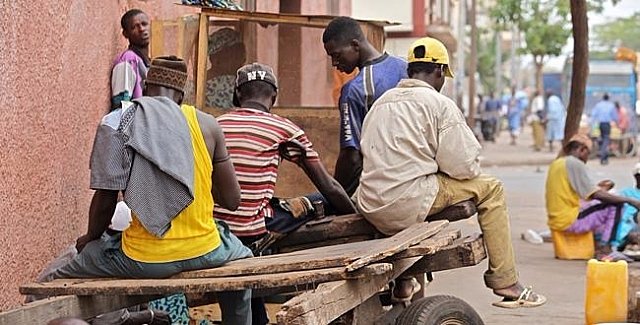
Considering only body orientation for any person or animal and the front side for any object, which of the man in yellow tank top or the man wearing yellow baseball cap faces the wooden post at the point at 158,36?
the man in yellow tank top

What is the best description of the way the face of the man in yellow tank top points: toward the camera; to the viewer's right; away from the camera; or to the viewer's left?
away from the camera

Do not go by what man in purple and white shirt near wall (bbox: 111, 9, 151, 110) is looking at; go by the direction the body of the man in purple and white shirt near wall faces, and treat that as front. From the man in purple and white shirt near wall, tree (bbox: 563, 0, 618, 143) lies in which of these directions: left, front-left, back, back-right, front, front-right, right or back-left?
left

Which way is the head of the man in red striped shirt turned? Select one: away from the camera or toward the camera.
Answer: away from the camera

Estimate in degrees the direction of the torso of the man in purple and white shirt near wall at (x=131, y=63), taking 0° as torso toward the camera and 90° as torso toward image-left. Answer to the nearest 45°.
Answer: approximately 315°

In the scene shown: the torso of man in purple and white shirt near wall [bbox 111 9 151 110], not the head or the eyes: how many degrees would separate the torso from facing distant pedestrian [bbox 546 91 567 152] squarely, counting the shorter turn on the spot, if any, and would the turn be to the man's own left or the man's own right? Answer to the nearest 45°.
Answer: approximately 90° to the man's own left

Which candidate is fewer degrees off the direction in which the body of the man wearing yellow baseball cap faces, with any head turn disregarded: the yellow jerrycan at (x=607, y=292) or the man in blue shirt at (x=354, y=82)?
the yellow jerrycan

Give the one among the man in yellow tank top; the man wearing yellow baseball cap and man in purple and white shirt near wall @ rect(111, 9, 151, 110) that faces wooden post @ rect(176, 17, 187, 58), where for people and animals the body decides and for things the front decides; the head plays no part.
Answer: the man in yellow tank top

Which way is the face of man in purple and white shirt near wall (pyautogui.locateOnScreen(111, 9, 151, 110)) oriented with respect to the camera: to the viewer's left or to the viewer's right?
to the viewer's right

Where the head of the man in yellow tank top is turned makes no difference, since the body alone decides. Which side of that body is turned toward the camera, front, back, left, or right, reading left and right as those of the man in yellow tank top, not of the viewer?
back

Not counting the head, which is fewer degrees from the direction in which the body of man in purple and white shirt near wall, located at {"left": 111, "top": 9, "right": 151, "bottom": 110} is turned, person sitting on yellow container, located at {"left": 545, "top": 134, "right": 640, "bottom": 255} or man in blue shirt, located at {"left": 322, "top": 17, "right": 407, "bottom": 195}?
the man in blue shirt

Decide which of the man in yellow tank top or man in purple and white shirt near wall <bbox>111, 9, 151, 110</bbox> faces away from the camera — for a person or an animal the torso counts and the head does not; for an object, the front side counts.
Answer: the man in yellow tank top

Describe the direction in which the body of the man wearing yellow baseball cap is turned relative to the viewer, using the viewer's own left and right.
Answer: facing away from the viewer and to the right of the viewer

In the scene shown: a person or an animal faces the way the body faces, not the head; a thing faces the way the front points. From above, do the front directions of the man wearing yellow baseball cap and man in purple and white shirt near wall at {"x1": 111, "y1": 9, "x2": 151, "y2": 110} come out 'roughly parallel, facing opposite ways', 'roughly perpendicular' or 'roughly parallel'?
roughly perpendicular

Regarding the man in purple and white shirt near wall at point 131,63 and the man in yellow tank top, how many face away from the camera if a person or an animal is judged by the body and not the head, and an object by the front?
1

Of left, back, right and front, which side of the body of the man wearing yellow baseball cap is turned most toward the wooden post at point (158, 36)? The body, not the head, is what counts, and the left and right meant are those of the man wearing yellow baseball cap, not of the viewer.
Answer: left
